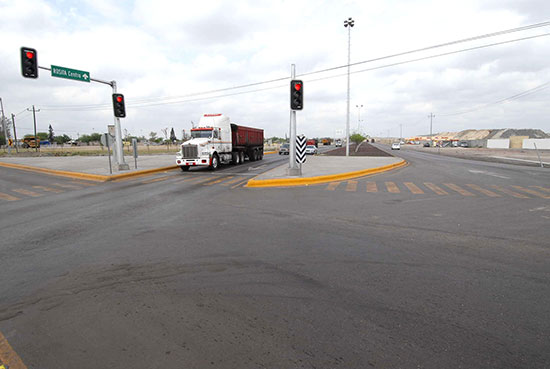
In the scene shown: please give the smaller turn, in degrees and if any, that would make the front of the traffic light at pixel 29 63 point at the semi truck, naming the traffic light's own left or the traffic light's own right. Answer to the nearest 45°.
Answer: approximately 90° to the traffic light's own left

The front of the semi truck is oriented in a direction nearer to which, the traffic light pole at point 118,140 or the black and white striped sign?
the traffic light pole

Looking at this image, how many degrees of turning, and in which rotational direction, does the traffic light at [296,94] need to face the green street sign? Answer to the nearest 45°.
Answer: approximately 90° to its right

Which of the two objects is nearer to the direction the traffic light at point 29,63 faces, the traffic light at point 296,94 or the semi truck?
the traffic light

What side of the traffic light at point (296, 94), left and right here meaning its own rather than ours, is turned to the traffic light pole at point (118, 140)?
right

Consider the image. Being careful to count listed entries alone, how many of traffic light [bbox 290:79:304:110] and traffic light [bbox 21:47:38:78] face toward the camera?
2

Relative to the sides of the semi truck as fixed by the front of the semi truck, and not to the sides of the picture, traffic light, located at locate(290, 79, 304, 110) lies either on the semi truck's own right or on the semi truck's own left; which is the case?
on the semi truck's own left

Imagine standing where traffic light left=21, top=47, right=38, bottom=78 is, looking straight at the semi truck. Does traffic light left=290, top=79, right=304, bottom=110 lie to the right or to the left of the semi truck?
right

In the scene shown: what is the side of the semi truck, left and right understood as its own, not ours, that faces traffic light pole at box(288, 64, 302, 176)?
left

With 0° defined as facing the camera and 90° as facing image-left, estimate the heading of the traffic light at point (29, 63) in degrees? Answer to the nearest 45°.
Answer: approximately 0°

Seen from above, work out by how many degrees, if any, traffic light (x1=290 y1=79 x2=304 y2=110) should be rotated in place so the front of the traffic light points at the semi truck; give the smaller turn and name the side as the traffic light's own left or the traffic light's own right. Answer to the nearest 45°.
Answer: approximately 135° to the traffic light's own right

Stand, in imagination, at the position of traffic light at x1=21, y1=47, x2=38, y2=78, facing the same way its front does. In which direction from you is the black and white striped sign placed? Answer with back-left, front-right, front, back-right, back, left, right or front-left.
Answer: front-left

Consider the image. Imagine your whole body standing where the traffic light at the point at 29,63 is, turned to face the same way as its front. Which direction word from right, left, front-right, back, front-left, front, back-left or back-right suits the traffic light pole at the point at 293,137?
front-left
